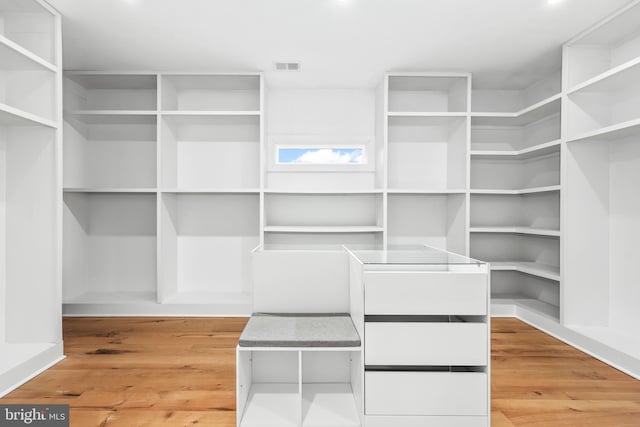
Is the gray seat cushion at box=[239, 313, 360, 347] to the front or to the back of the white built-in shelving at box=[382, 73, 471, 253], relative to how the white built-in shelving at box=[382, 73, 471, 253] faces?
to the front

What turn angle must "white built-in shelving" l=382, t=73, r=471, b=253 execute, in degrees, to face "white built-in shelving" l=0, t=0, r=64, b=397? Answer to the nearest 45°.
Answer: approximately 45° to its right

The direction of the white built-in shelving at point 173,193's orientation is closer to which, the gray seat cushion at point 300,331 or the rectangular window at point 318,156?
the gray seat cushion

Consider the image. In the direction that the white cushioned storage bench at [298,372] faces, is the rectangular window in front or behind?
behind

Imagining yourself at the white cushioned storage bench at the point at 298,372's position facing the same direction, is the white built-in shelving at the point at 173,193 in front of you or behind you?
behind

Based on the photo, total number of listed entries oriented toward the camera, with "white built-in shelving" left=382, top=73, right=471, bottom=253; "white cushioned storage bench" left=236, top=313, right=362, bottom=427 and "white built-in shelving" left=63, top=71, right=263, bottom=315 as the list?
3

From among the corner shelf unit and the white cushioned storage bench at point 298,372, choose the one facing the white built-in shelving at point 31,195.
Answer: the corner shelf unit

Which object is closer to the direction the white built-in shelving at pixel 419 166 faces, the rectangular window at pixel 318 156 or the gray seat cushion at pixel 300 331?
the gray seat cushion

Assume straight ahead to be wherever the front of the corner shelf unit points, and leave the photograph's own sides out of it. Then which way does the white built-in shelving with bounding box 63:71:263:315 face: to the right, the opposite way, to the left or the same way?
to the left

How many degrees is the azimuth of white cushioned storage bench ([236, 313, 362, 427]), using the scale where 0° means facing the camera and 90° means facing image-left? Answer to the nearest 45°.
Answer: approximately 0°

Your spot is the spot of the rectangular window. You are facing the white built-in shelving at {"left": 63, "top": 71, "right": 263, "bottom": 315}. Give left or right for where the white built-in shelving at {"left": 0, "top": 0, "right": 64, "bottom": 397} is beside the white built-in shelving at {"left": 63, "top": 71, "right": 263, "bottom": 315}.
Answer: left

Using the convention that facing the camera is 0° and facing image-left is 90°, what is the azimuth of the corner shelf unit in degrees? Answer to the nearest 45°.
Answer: approximately 45°

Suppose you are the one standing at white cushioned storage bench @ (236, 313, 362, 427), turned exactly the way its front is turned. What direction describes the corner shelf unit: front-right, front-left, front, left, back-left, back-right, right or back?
back-left

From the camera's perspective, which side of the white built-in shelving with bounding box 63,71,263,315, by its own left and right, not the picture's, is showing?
front

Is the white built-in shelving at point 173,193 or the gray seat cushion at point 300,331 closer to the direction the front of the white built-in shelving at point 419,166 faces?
the gray seat cushion

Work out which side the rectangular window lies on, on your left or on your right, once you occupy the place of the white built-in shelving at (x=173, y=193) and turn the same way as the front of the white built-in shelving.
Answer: on your left

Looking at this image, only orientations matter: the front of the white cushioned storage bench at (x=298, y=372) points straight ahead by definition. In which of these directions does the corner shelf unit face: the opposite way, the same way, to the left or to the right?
to the right

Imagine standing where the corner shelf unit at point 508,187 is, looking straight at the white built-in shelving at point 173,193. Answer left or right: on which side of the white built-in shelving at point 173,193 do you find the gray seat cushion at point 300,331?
left

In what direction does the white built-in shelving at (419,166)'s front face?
toward the camera
